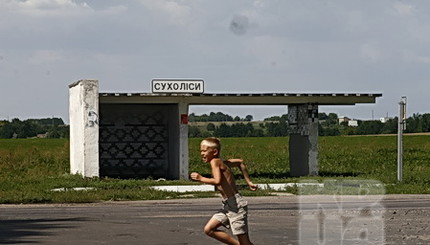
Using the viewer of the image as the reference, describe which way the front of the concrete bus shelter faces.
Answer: facing the viewer

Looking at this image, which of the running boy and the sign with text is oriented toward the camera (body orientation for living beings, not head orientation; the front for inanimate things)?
the sign with text

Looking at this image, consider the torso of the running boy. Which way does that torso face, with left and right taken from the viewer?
facing to the left of the viewer

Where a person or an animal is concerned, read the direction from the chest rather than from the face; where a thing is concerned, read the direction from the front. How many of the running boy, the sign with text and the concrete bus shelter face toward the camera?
2

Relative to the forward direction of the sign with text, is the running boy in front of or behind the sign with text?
in front

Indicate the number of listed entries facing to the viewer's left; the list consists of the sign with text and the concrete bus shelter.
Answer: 0

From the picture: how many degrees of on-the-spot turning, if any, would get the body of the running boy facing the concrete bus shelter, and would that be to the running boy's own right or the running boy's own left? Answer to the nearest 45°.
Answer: approximately 90° to the running boy's own right

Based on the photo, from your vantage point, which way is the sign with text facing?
toward the camera

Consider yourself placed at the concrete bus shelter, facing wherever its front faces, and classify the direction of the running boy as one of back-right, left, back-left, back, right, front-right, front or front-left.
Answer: front

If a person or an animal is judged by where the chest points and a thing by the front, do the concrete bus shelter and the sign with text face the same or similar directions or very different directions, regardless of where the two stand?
same or similar directions

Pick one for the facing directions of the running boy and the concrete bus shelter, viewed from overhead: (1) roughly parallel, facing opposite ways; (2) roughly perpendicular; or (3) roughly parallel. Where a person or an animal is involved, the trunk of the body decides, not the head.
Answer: roughly perpendicular
